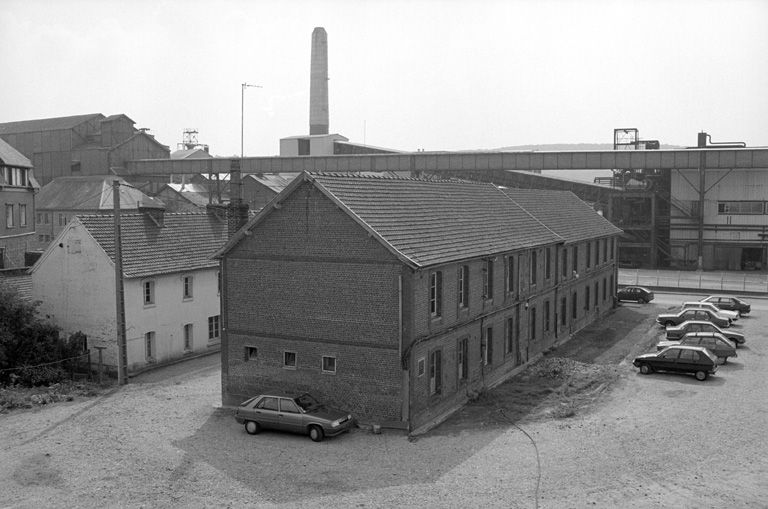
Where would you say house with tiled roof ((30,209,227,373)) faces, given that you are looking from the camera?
facing the viewer and to the right of the viewer

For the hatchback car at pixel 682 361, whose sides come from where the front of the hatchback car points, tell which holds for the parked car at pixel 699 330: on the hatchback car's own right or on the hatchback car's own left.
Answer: on the hatchback car's own right

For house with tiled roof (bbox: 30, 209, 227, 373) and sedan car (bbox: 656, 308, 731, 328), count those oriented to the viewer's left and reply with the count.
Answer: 1

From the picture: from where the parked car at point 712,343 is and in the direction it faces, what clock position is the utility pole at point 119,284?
The utility pole is roughly at 11 o'clock from the parked car.

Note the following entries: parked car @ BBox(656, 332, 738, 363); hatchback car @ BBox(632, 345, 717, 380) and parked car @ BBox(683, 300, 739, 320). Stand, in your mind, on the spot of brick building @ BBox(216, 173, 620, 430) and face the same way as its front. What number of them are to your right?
0

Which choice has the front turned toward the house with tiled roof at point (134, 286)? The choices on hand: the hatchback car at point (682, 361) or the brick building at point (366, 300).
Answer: the hatchback car

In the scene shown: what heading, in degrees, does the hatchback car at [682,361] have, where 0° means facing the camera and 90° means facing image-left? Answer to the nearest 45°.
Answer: approximately 90°

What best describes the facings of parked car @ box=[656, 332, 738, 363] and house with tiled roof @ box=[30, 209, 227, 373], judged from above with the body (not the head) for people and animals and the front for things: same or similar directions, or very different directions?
very different directions

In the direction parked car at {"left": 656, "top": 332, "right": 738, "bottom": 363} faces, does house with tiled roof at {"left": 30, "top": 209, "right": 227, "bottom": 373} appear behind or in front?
in front

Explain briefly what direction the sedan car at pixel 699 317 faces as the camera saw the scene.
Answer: facing to the left of the viewer

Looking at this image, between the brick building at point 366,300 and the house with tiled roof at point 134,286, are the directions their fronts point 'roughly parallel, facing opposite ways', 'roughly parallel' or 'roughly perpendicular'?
roughly parallel

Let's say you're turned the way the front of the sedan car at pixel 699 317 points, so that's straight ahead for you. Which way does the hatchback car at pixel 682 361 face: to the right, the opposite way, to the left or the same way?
the same way

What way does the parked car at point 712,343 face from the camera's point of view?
to the viewer's left

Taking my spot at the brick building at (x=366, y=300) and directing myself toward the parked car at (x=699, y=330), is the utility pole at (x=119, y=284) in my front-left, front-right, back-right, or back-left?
back-left

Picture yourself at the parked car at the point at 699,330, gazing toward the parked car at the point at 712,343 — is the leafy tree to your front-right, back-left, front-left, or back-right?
front-right

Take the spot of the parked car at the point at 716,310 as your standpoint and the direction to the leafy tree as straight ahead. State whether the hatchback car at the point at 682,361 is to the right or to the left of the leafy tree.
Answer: left

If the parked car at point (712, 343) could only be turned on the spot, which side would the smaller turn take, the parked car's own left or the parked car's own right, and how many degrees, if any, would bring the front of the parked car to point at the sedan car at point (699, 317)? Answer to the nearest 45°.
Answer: approximately 90° to the parked car's own right

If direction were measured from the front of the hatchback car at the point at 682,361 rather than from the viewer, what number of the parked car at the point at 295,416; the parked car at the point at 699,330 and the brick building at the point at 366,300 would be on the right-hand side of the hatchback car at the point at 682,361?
1

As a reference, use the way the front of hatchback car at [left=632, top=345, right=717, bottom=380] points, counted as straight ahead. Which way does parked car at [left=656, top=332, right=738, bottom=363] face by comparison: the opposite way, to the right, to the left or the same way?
the same way

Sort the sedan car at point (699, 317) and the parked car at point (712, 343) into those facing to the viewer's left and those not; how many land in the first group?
2
